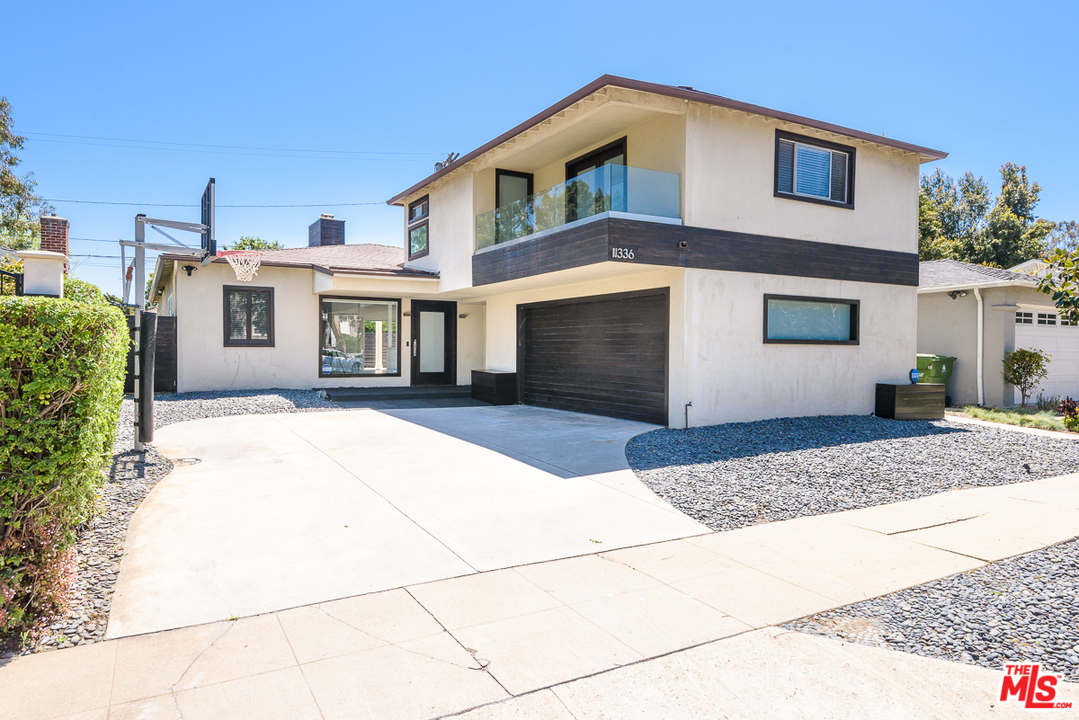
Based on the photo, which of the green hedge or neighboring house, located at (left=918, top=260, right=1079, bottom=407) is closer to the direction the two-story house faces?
the green hedge

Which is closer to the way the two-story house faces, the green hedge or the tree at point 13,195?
the green hedge

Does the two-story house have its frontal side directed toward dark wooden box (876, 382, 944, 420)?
no

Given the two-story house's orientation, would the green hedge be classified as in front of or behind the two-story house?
in front

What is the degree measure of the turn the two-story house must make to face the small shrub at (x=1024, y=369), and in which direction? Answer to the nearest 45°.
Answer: approximately 135° to its left

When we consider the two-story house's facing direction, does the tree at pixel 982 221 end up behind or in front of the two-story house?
behind

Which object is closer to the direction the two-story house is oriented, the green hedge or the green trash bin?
the green hedge

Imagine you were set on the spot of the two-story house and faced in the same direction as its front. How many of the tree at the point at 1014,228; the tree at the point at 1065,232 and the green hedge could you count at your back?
2

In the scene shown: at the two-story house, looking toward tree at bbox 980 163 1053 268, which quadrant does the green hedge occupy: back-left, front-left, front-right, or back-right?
back-right

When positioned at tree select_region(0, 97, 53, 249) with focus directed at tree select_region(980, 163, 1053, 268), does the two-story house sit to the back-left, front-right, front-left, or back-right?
front-right

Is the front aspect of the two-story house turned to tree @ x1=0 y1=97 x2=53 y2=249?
no

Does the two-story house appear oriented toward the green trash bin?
no
